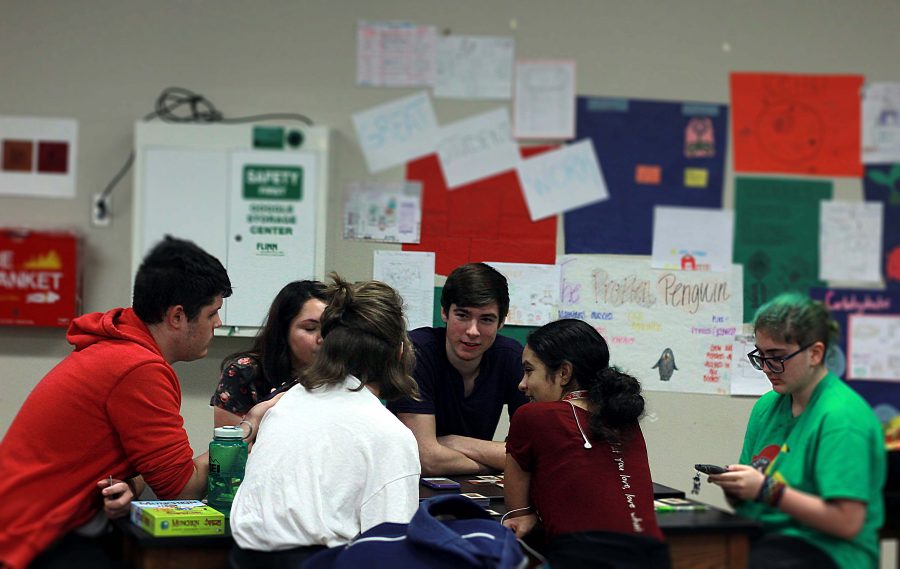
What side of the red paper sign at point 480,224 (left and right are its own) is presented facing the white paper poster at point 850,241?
left

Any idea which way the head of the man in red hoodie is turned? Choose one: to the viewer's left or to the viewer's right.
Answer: to the viewer's right

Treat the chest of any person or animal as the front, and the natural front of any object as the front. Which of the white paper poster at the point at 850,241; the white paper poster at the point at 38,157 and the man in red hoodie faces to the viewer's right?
the man in red hoodie

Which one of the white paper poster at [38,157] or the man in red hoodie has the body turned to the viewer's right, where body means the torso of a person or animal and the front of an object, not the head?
the man in red hoodie

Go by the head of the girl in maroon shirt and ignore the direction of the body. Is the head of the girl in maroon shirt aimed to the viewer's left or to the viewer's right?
to the viewer's left

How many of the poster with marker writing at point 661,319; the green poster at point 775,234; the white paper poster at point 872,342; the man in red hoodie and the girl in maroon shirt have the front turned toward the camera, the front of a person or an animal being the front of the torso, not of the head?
3

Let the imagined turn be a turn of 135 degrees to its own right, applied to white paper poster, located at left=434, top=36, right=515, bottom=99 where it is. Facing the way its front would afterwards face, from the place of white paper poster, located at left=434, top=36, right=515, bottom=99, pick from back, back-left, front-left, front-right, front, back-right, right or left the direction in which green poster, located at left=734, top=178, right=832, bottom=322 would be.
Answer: back-right

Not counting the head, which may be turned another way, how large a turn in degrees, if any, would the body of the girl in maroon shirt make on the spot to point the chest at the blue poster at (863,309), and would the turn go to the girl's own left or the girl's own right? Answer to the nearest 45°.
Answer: approximately 90° to the girl's own right
